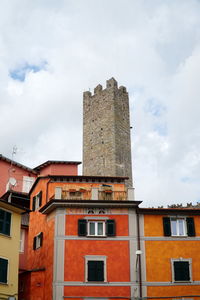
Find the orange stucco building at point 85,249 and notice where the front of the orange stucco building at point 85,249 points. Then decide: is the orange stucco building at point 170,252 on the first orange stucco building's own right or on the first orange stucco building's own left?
on the first orange stucco building's own left

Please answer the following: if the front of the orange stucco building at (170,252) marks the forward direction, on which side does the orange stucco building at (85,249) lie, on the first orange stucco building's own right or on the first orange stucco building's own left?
on the first orange stucco building's own right

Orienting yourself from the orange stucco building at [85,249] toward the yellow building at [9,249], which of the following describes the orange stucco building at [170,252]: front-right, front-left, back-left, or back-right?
back-left

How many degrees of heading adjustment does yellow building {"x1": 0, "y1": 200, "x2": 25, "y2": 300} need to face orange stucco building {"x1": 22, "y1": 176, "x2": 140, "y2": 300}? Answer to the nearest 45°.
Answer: approximately 45° to its left

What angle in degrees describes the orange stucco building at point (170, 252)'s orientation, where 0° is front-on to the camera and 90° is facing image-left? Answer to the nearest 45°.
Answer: approximately 0°

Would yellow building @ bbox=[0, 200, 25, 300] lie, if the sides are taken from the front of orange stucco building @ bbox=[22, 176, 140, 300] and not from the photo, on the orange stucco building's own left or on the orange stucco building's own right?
on the orange stucco building's own right

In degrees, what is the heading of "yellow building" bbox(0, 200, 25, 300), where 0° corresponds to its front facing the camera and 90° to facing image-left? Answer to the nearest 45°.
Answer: approximately 315°

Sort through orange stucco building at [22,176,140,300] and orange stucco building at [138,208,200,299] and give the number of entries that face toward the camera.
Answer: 2

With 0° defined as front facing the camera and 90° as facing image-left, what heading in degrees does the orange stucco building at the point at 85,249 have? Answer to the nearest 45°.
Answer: approximately 0°

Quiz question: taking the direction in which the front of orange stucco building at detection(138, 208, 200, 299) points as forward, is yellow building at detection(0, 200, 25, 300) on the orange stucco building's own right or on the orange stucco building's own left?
on the orange stucco building's own right
